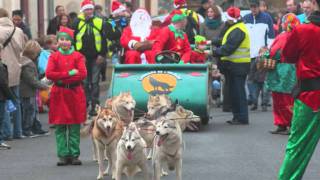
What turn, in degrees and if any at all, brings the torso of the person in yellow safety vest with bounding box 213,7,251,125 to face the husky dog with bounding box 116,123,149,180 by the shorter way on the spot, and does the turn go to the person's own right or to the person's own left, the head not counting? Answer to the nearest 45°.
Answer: approximately 90° to the person's own left

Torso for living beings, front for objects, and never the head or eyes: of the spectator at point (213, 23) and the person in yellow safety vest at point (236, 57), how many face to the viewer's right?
0

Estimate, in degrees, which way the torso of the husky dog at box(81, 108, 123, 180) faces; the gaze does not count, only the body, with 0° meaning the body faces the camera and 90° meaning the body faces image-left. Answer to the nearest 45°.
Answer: approximately 0°

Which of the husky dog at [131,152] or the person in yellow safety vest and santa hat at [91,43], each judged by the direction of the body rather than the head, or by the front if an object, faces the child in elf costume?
the person in yellow safety vest and santa hat

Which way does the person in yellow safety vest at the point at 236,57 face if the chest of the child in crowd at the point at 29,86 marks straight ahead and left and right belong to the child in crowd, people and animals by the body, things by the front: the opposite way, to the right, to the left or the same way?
the opposite way

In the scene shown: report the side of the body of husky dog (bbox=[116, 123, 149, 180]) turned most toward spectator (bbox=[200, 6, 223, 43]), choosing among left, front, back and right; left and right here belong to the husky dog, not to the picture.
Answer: back

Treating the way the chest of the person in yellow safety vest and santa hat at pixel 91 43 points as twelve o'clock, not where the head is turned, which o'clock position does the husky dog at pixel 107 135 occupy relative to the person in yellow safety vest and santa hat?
The husky dog is roughly at 12 o'clock from the person in yellow safety vest and santa hat.

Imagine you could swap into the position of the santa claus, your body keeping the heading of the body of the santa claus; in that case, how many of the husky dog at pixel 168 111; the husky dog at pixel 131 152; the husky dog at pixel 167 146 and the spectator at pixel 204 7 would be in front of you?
3

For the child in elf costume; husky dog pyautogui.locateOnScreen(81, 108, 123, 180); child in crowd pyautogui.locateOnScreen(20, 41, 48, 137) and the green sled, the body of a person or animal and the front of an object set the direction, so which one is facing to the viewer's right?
the child in crowd

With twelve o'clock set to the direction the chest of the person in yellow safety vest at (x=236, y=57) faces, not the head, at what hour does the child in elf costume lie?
The child in elf costume is roughly at 10 o'clock from the person in yellow safety vest.

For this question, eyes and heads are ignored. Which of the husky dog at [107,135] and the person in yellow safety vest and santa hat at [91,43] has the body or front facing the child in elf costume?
the person in yellow safety vest and santa hat

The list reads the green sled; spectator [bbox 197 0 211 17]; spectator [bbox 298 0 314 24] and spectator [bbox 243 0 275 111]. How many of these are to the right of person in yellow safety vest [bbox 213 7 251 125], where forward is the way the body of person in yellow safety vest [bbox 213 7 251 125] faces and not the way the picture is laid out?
3
